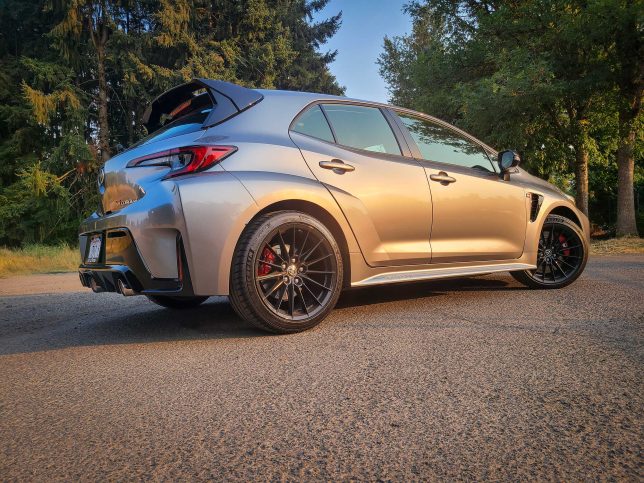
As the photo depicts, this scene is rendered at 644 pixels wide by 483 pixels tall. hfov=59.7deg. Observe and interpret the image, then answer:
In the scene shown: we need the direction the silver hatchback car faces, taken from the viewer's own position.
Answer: facing away from the viewer and to the right of the viewer

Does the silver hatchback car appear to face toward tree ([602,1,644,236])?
yes

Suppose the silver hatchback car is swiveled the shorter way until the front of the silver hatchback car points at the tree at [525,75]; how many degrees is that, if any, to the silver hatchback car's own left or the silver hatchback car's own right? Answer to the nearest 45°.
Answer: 0° — it already faces it

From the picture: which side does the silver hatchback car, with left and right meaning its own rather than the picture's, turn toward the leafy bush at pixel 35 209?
left

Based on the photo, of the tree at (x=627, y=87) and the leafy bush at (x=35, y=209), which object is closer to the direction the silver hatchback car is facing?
the tree

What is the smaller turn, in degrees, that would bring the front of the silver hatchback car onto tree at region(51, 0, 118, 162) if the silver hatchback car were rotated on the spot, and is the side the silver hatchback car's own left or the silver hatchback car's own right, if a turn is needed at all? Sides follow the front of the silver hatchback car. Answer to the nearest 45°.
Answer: approximately 90° to the silver hatchback car's own left

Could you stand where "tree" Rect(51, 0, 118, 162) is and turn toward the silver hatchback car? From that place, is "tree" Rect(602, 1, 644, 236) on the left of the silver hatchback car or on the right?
left
